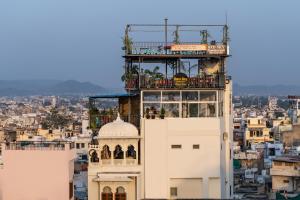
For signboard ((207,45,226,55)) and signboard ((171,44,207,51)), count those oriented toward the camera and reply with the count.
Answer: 2

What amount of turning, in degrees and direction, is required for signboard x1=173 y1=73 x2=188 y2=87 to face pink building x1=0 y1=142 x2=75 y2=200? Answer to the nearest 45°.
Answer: approximately 90° to its right

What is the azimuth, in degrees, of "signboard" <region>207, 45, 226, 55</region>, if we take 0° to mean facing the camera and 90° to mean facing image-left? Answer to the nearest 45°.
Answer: approximately 0°

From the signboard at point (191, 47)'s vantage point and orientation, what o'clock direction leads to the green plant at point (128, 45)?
The green plant is roughly at 3 o'clock from the signboard.

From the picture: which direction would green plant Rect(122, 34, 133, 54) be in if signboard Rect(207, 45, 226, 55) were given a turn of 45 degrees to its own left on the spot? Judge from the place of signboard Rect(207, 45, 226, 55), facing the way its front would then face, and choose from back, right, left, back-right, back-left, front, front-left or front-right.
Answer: back-right

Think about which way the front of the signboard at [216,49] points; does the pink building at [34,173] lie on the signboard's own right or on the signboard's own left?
on the signboard's own right

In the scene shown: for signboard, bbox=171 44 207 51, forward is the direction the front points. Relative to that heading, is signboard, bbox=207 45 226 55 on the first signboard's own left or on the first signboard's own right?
on the first signboard's own left

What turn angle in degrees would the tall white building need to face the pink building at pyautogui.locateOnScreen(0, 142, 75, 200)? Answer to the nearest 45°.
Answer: approximately 90° to its right

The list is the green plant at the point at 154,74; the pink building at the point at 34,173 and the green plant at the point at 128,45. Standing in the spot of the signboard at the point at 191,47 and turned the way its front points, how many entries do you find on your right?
3

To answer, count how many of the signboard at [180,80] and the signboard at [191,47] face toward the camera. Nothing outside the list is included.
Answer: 2
